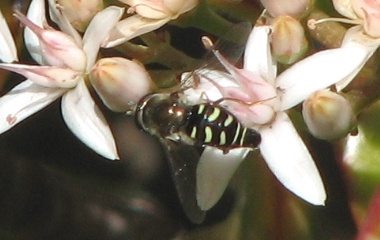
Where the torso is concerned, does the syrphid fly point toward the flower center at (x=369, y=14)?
no

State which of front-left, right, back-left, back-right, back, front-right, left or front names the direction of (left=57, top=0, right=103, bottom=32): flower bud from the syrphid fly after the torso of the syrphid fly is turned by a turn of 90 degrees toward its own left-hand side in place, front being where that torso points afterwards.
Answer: back-right

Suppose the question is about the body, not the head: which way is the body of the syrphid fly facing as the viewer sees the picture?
to the viewer's left

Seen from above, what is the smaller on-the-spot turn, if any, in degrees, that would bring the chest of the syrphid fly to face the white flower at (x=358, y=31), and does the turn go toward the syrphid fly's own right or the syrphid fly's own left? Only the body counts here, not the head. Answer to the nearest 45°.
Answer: approximately 180°
